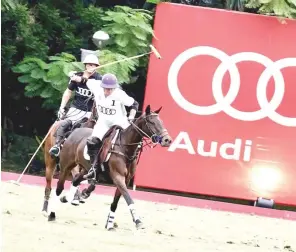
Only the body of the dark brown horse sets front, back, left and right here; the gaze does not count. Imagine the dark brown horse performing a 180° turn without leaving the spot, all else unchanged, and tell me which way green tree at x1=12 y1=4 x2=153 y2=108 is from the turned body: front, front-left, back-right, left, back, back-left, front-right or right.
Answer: front-right

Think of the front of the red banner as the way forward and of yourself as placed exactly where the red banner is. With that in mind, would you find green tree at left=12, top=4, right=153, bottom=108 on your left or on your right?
on your right

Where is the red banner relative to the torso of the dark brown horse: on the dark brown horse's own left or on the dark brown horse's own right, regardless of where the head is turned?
on the dark brown horse's own left

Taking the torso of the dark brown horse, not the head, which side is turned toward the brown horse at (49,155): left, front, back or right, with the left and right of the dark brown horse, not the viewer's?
back

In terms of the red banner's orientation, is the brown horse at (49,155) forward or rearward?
forward

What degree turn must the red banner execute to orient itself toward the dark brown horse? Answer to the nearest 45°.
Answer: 0° — it already faces it

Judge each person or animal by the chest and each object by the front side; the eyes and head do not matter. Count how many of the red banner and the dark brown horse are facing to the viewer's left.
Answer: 0

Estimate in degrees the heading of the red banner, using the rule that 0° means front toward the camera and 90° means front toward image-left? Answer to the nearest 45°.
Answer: approximately 0°
